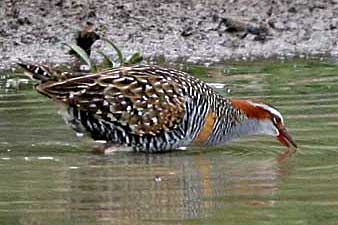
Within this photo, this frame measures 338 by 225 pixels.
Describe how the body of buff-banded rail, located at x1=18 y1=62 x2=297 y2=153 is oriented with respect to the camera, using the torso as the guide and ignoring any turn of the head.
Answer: to the viewer's right

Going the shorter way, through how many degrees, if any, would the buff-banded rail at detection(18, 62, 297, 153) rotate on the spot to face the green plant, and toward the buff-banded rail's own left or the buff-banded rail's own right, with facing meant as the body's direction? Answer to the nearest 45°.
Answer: approximately 90° to the buff-banded rail's own left
